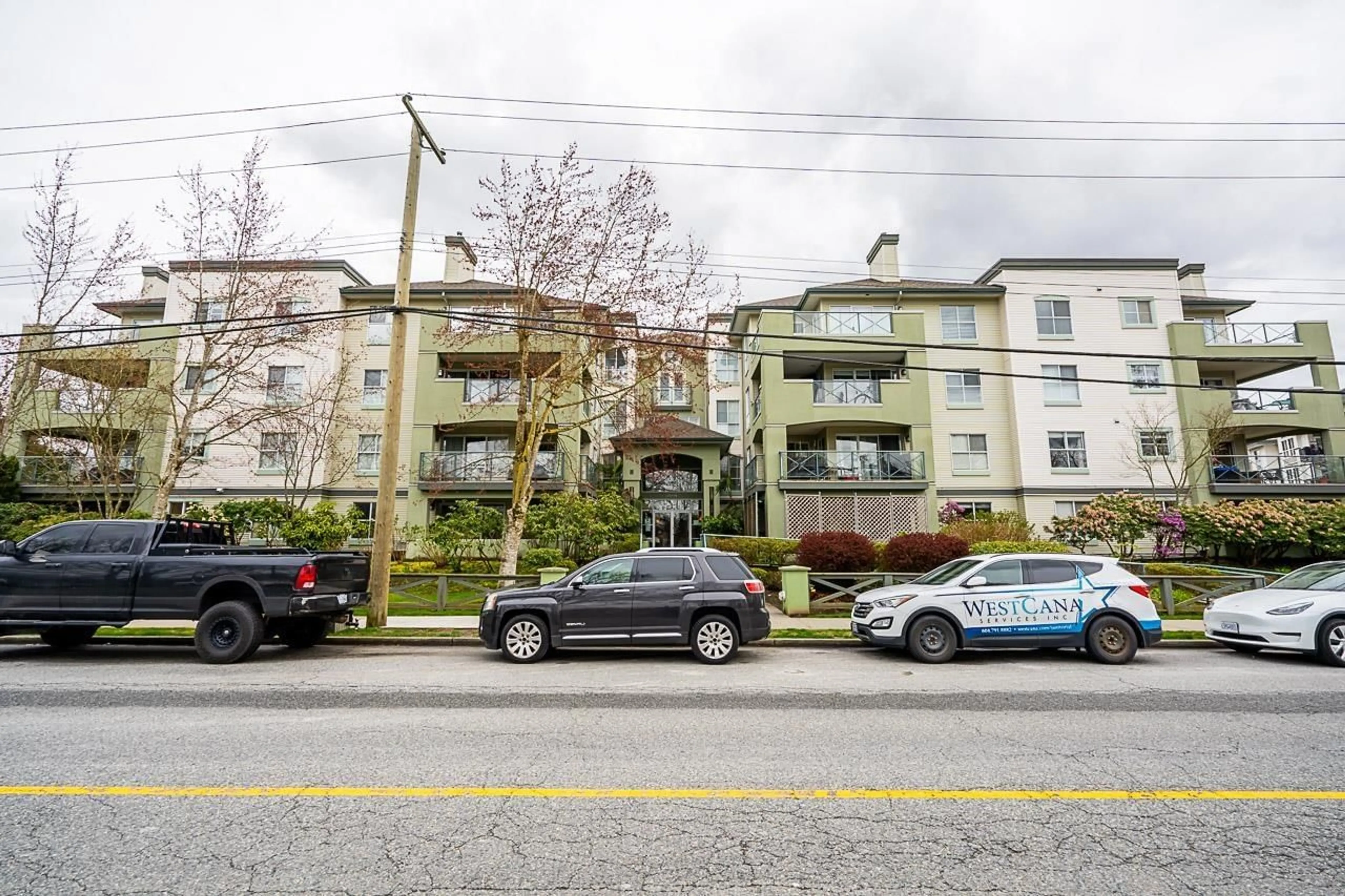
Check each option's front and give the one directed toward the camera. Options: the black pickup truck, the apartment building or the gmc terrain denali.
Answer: the apartment building

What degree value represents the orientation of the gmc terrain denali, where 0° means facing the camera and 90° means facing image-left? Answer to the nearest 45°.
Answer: approximately 90°

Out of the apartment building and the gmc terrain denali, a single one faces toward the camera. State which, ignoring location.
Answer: the apartment building

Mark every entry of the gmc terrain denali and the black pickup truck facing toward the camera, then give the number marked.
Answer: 0

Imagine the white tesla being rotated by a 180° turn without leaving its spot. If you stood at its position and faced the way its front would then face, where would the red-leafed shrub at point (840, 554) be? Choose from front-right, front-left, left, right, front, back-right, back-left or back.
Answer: back-left

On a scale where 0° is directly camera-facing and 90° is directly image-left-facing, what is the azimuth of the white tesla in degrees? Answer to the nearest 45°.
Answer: approximately 45°

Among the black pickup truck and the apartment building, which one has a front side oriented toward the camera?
the apartment building

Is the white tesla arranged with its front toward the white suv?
yes

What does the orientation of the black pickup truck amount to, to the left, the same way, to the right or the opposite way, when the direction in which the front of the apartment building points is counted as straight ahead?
to the right

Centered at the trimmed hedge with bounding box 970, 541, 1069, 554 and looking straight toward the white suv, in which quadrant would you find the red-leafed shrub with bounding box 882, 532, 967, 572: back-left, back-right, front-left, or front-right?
front-right

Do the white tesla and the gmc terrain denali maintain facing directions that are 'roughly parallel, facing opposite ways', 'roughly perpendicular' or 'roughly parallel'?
roughly parallel

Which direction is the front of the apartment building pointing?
toward the camera

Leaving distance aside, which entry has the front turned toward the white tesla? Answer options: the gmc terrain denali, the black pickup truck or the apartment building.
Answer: the apartment building

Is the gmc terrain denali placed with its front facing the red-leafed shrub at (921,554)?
no

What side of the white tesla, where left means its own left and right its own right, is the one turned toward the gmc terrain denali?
front

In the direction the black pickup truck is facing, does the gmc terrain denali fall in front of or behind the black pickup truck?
behind

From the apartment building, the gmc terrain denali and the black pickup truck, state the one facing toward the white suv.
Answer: the apartment building

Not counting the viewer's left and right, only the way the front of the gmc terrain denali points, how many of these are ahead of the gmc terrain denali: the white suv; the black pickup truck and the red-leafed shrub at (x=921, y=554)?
1

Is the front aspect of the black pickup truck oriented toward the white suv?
no

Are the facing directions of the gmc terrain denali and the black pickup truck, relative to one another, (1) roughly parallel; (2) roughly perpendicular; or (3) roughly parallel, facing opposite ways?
roughly parallel
